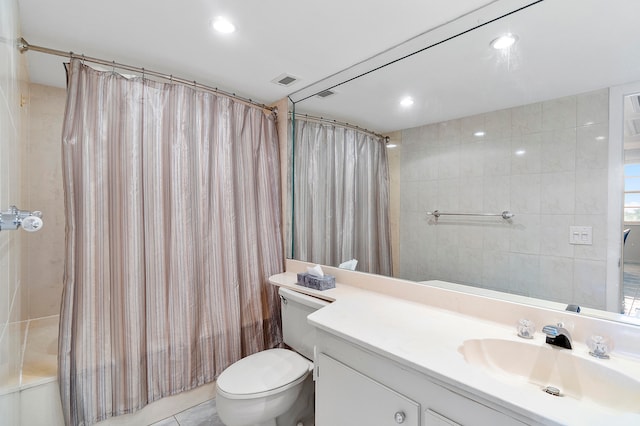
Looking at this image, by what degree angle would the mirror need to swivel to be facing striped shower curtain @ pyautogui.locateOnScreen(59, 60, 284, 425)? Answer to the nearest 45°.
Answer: approximately 45° to its right

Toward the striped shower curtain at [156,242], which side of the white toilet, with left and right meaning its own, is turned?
right

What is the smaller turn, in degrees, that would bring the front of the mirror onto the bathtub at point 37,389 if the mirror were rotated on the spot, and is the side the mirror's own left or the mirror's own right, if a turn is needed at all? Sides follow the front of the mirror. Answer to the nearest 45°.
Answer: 0° — it already faces it

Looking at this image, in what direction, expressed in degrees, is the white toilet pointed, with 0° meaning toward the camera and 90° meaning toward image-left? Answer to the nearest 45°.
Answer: approximately 45°

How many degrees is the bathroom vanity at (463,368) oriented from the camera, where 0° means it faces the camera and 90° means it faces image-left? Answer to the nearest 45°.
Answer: approximately 45°

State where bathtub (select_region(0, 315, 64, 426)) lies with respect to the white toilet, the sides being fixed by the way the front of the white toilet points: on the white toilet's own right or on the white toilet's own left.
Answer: on the white toilet's own right

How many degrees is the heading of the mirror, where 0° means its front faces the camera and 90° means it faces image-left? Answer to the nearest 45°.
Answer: approximately 45°

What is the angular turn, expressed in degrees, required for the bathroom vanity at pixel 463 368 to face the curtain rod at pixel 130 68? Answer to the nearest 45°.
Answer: approximately 45° to its right
